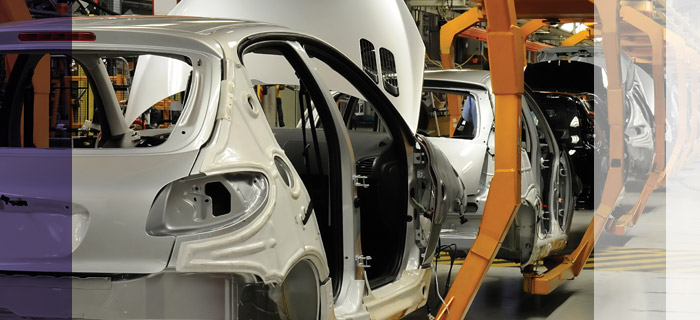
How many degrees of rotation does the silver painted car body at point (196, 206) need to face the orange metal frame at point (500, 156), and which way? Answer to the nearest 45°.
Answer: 0° — it already faces it

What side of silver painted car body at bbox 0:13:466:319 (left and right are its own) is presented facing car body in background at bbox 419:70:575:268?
front

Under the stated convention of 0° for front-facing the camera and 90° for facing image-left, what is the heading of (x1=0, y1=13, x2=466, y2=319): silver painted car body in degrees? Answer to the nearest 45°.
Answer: approximately 225°

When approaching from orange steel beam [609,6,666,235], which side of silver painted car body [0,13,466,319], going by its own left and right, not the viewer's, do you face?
front

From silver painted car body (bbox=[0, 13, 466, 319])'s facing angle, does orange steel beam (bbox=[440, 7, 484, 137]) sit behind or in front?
in front
